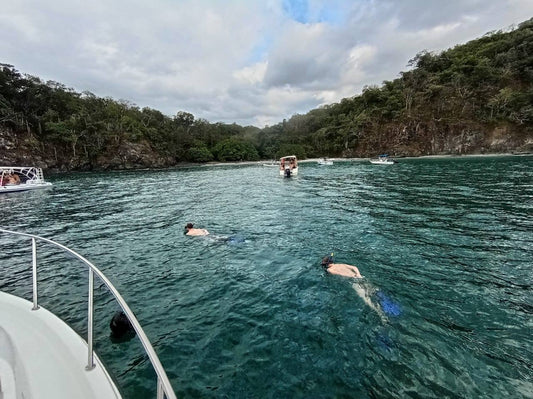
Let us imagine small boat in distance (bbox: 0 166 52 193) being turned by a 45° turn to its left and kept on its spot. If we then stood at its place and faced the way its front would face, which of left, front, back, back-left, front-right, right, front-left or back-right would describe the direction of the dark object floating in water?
back-right

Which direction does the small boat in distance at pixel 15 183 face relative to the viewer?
to the viewer's right

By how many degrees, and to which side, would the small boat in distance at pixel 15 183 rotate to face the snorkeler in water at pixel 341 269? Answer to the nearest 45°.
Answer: approximately 90° to its right

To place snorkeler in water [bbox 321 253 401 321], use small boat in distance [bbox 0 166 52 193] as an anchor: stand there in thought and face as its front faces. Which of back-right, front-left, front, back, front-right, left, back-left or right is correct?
right
